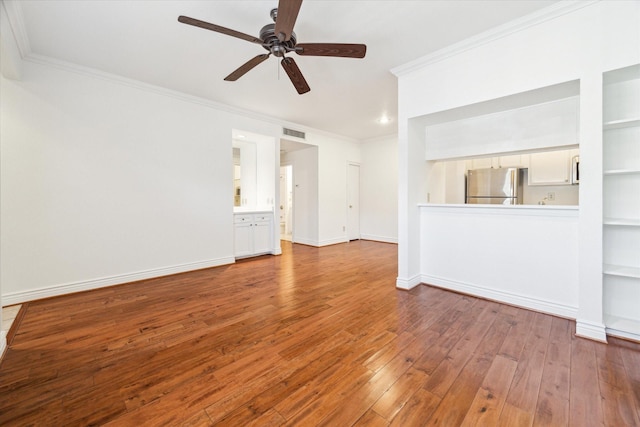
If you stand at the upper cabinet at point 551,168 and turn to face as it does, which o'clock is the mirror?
The mirror is roughly at 2 o'clock from the upper cabinet.

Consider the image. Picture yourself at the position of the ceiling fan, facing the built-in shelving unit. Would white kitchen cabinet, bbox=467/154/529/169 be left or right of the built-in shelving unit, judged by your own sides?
left

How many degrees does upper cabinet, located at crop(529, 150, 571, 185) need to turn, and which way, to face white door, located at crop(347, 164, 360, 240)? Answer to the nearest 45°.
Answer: approximately 90° to its right

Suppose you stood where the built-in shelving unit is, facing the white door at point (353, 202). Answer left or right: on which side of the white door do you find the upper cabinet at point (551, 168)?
right

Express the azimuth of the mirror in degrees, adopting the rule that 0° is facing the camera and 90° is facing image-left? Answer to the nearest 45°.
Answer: approximately 315°

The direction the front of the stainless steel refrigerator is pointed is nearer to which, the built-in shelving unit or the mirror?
the built-in shelving unit

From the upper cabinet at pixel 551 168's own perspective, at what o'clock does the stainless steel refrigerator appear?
The stainless steel refrigerator is roughly at 3 o'clock from the upper cabinet.

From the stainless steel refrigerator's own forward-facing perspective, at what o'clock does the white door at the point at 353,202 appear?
The white door is roughly at 3 o'clock from the stainless steel refrigerator.

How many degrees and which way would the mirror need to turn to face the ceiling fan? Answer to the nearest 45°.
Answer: approximately 45° to its right

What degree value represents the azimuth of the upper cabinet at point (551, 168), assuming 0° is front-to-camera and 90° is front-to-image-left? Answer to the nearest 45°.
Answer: approximately 0°
